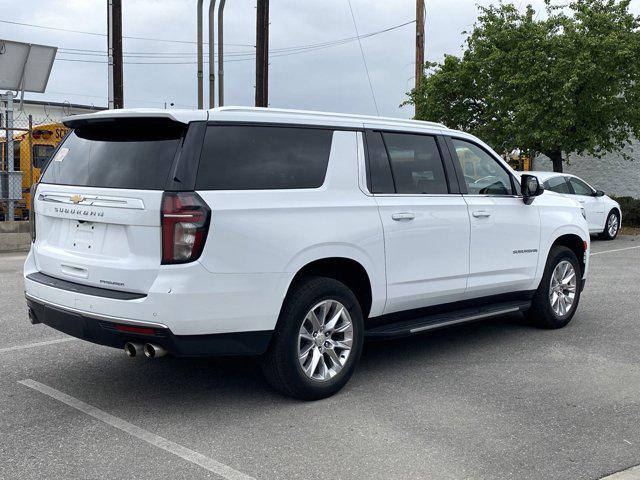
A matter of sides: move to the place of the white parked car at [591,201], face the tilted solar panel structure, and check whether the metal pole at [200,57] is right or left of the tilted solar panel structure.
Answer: right

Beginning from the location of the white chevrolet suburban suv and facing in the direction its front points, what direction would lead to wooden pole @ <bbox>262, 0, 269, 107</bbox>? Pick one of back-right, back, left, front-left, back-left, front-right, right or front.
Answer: front-left

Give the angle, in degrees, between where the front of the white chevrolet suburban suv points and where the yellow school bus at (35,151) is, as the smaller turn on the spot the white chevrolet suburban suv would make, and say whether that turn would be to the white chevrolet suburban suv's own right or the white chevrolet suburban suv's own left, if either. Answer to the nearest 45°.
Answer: approximately 90° to the white chevrolet suburban suv's own left

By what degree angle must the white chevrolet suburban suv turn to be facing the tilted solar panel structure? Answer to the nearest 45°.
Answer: approximately 90° to its left

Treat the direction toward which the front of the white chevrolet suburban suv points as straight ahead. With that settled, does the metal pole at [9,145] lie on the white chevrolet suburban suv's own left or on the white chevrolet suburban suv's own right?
on the white chevrolet suburban suv's own left

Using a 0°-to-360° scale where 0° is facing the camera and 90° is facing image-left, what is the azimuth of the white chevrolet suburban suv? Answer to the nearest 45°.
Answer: approximately 225°

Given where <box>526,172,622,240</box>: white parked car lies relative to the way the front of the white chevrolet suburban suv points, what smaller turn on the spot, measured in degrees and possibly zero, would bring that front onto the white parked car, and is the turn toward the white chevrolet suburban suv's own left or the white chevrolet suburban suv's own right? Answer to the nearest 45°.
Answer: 0° — it already faces it

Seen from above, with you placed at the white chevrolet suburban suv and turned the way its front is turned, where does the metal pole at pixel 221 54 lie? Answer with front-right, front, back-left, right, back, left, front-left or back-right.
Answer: front-left

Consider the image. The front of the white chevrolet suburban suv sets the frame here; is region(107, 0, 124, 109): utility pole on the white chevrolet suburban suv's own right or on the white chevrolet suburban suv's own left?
on the white chevrolet suburban suv's own left

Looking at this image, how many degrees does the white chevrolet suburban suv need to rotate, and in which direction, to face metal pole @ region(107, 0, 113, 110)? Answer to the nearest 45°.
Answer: approximately 45° to its left

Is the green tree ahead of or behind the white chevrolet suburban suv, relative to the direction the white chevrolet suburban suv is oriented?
ahead
